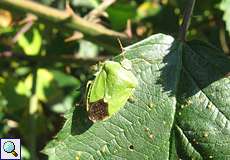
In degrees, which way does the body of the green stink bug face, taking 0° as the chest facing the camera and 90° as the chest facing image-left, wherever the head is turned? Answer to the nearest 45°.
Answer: approximately 225°

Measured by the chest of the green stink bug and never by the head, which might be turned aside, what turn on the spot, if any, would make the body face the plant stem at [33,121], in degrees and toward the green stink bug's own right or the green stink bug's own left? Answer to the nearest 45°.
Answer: approximately 90° to the green stink bug's own left

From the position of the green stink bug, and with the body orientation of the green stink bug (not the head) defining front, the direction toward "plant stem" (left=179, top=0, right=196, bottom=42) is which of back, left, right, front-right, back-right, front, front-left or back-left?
front-right
